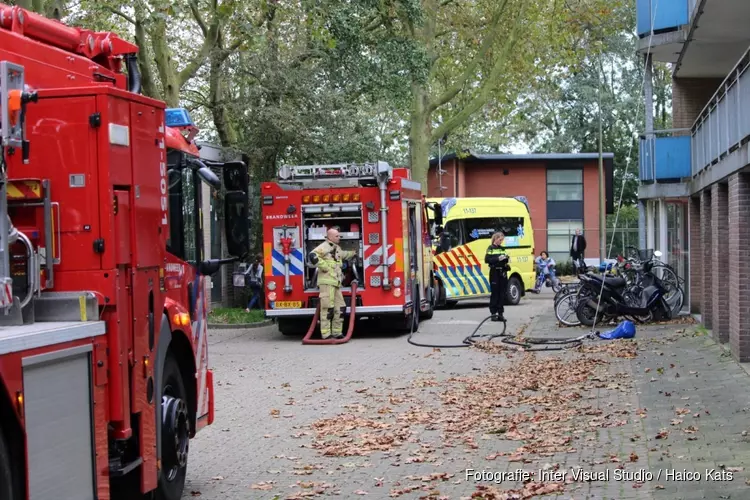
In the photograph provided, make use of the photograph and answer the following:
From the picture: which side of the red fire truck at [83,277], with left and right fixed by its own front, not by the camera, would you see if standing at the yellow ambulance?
front

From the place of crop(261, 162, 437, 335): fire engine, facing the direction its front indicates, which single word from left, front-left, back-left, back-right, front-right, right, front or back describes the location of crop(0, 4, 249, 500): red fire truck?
back

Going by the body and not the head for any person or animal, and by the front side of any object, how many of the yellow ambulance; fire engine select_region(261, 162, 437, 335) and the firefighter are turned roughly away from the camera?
1

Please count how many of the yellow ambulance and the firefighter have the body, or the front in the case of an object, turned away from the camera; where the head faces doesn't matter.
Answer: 0

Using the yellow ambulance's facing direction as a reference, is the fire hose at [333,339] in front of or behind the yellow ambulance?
in front

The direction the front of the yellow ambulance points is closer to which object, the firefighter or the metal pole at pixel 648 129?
the firefighter

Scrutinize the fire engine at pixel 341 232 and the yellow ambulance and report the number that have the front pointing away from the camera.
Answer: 1

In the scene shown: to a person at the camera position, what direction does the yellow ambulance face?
facing the viewer and to the left of the viewer

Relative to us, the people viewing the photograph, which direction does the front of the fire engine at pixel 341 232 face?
facing away from the viewer

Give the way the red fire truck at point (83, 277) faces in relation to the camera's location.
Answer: facing away from the viewer and to the right of the viewer

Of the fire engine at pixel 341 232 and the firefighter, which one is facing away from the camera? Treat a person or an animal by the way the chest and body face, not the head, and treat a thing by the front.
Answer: the fire engine
